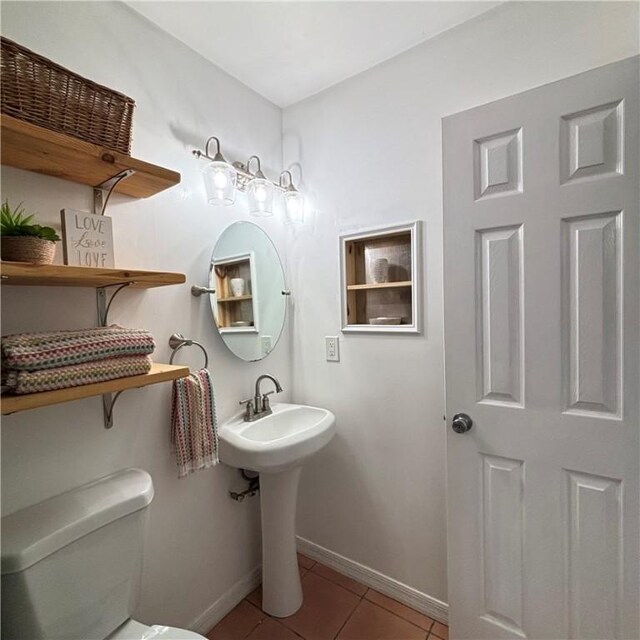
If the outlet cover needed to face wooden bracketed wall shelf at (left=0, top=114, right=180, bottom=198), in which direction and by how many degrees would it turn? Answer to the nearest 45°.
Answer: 0° — it already faces it

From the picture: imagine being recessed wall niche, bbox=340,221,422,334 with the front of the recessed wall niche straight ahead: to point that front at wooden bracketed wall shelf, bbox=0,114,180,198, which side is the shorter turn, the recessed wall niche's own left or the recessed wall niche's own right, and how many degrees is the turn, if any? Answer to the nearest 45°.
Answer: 0° — it already faces it

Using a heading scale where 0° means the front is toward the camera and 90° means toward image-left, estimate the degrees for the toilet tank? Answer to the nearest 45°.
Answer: approximately 315°

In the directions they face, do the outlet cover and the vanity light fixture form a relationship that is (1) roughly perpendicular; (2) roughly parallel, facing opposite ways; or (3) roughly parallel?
roughly perpendicular

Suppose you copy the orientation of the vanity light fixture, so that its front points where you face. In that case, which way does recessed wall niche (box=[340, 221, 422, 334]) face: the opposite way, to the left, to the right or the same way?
to the right

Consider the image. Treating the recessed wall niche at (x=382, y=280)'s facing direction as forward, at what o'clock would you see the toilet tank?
The toilet tank is roughly at 12 o'clock from the recessed wall niche.
